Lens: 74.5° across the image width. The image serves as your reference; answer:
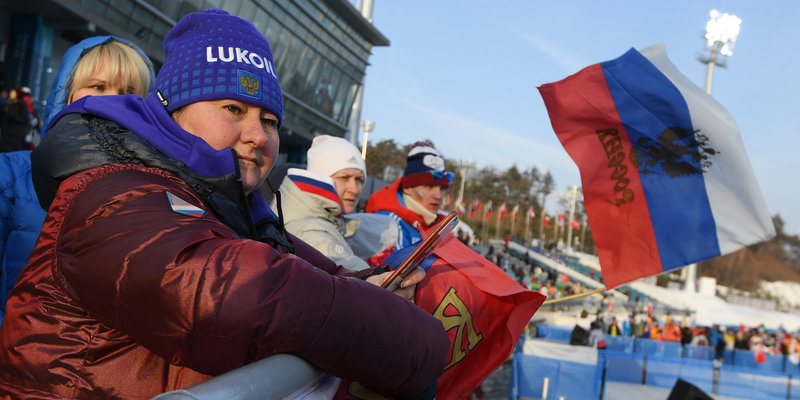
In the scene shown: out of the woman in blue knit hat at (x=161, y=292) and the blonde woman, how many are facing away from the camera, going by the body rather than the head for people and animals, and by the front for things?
0

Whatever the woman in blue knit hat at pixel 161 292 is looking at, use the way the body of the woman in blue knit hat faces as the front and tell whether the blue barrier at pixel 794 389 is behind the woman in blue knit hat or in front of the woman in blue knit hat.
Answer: in front

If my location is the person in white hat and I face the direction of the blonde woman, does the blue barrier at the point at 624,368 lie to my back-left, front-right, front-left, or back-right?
back-right

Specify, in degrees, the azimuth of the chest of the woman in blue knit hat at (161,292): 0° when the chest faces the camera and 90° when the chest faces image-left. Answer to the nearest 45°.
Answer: approximately 270°

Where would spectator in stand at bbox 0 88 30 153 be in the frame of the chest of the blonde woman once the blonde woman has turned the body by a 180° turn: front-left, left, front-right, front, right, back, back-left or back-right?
front-right

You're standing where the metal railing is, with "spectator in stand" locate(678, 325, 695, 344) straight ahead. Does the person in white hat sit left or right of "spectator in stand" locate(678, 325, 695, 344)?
left

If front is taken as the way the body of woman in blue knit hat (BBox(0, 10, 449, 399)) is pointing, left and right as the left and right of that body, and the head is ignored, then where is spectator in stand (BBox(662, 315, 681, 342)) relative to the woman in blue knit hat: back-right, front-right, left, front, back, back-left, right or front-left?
front-left

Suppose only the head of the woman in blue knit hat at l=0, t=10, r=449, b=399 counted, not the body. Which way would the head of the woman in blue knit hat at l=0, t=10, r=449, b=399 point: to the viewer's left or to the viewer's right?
to the viewer's right
